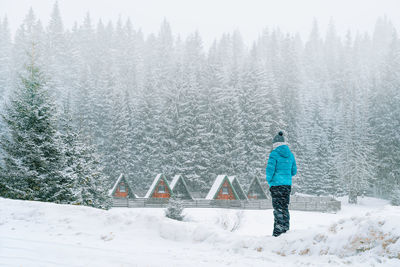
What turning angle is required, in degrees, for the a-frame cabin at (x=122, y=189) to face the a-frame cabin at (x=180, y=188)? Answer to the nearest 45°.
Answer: approximately 90° to its left

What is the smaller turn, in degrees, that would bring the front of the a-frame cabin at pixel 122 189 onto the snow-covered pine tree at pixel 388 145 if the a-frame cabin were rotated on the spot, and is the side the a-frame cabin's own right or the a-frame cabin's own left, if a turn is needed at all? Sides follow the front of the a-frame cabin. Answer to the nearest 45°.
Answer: approximately 90° to the a-frame cabin's own left

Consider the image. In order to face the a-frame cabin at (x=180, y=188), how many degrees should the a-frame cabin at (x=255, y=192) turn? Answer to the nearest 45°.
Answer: approximately 45° to its right

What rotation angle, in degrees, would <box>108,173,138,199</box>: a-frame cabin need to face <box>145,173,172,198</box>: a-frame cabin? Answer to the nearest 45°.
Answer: approximately 45° to its left

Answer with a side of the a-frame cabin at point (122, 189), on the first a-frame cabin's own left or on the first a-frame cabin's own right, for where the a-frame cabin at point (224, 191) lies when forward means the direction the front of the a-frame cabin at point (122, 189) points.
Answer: on the first a-frame cabin's own left

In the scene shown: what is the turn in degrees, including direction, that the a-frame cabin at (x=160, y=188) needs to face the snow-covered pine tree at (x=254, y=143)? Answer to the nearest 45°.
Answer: approximately 90° to its left

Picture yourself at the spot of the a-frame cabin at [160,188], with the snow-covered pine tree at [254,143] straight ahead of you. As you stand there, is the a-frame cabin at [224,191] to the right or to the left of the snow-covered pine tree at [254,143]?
right

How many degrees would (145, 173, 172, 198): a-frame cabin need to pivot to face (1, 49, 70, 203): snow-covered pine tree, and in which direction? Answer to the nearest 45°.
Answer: approximately 45° to its right

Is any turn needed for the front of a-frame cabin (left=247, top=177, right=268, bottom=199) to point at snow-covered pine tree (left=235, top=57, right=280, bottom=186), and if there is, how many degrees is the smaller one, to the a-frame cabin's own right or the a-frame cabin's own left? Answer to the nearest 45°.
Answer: approximately 180°

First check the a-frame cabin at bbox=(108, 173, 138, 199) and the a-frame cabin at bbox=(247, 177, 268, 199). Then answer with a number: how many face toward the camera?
2

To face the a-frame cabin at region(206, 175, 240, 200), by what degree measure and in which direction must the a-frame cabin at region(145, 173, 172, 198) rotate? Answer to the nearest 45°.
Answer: approximately 45° to its left

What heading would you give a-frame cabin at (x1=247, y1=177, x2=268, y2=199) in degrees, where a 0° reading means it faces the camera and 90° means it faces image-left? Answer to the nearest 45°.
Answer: approximately 0°

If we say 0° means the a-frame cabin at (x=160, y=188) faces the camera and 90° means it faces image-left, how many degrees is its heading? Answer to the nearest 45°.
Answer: approximately 315°
